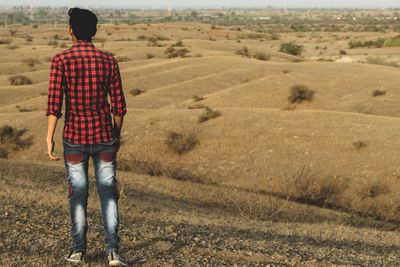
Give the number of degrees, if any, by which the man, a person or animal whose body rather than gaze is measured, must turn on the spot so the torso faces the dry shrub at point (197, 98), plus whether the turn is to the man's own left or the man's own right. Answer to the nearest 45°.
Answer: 0° — they already face it

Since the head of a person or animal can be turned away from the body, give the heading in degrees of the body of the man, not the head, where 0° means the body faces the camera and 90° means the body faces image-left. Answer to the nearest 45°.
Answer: approximately 180°

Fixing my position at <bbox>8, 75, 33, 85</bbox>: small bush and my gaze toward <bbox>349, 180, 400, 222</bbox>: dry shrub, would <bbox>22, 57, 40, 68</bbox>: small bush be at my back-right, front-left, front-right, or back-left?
back-left

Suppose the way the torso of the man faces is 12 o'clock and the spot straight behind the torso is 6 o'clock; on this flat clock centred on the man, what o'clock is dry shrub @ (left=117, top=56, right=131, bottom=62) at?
The dry shrub is roughly at 12 o'clock from the man.

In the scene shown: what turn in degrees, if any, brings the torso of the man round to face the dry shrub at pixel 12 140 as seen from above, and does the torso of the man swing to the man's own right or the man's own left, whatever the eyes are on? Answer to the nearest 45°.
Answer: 0° — they already face it

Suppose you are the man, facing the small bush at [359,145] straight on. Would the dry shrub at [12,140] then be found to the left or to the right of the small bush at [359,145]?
left

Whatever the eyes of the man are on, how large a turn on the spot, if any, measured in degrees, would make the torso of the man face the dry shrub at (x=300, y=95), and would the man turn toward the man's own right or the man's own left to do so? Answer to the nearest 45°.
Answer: approximately 45° to the man's own right
